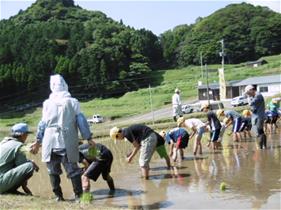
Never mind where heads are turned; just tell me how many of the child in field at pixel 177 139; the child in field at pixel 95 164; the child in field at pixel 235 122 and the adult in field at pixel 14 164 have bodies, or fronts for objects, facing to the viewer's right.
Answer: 1

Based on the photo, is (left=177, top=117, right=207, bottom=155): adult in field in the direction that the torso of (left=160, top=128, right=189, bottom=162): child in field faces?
no

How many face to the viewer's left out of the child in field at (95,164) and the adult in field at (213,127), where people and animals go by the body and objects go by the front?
2

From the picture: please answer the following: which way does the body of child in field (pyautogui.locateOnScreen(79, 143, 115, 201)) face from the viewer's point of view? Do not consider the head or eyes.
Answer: to the viewer's left

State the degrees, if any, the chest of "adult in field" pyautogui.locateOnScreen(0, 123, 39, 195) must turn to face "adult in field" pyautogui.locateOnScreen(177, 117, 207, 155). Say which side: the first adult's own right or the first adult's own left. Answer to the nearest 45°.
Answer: approximately 45° to the first adult's own left

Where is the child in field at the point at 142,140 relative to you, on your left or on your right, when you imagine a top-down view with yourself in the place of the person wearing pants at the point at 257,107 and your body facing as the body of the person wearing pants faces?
on your left

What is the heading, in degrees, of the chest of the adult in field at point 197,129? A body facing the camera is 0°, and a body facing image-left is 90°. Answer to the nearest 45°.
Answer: approximately 90°

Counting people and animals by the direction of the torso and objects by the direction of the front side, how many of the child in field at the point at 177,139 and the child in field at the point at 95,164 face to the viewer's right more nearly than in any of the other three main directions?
0

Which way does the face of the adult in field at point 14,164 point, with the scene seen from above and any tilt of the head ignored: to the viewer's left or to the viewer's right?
to the viewer's right

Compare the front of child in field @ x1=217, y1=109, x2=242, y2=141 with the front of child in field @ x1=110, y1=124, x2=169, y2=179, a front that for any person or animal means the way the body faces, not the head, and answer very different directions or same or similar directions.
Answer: same or similar directions

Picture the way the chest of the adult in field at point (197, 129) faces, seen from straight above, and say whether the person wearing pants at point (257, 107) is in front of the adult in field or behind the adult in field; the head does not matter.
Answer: behind

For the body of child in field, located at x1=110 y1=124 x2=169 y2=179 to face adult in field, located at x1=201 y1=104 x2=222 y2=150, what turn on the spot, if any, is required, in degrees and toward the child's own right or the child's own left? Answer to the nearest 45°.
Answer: approximately 135° to the child's own right
